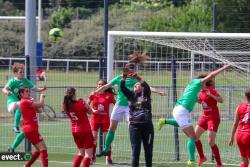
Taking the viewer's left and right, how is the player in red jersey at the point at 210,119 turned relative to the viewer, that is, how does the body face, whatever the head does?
facing the viewer and to the left of the viewer

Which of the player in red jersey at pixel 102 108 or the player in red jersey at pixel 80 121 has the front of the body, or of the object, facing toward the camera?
the player in red jersey at pixel 102 108

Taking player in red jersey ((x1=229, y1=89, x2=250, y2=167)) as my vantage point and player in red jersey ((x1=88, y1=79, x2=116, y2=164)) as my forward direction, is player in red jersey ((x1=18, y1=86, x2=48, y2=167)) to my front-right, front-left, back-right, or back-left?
front-left

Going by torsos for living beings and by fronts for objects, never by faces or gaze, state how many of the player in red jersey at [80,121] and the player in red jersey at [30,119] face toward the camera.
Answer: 0

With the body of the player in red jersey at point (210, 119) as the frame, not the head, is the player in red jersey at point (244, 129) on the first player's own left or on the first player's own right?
on the first player's own left

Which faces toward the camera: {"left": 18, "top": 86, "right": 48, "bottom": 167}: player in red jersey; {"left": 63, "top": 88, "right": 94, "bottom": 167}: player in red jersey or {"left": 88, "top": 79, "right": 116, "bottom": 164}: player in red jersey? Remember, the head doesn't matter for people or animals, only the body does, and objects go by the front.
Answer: {"left": 88, "top": 79, "right": 116, "bottom": 164}: player in red jersey

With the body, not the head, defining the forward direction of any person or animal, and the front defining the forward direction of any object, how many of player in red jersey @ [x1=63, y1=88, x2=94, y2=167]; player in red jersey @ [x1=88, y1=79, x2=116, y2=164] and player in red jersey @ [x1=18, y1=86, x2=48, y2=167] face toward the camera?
1

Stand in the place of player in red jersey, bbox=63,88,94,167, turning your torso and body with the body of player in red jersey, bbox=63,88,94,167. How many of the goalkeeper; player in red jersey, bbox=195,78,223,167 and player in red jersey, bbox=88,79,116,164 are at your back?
0

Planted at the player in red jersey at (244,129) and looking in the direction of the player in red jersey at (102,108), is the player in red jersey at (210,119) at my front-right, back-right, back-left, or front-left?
front-right

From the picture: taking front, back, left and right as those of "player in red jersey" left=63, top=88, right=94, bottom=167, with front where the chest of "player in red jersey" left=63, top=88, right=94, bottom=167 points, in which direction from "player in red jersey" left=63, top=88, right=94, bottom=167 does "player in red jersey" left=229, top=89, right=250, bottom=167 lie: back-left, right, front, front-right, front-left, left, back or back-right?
front-right

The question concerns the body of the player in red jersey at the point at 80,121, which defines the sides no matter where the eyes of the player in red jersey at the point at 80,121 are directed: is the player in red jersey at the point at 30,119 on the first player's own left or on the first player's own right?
on the first player's own left

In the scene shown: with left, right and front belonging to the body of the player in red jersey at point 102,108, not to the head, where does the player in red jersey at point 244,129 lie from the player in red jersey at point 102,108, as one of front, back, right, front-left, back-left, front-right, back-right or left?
front-left

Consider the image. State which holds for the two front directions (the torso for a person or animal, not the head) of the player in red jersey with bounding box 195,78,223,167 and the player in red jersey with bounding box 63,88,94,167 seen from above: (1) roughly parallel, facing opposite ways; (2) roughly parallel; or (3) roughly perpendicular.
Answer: roughly parallel, facing opposite ways

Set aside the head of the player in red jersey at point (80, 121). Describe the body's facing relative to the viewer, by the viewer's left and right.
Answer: facing away from the viewer and to the right of the viewer

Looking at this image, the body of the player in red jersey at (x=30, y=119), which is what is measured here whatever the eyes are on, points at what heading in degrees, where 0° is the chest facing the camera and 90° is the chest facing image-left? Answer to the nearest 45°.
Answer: approximately 270°
